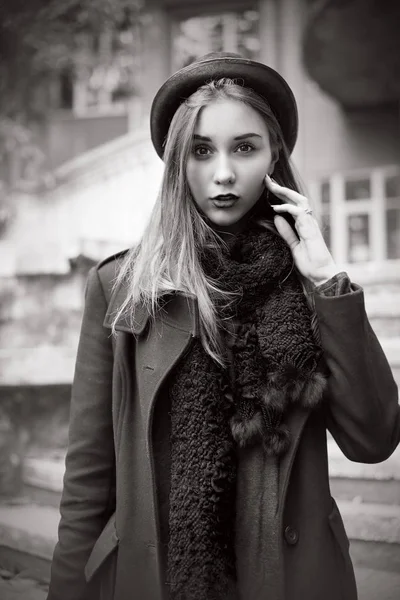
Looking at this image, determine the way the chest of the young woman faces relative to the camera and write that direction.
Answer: toward the camera
